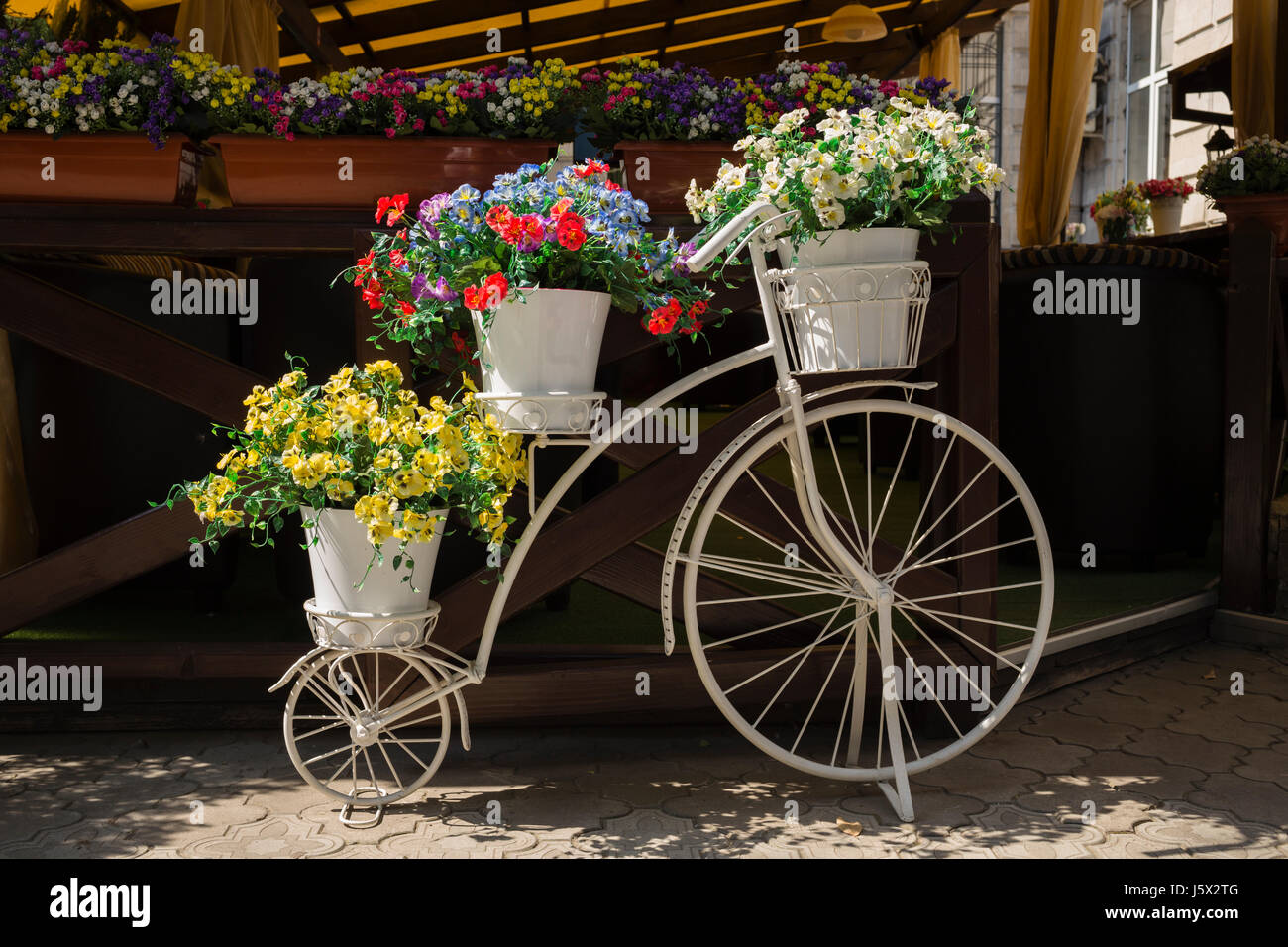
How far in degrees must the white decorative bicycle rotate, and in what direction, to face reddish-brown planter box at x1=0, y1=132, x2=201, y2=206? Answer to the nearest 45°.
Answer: approximately 180°

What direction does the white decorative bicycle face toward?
to the viewer's right

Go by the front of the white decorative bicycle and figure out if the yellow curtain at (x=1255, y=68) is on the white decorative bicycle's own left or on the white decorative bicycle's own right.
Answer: on the white decorative bicycle's own left

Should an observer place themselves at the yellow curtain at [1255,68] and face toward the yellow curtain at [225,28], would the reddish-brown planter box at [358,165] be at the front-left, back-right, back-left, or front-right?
front-left

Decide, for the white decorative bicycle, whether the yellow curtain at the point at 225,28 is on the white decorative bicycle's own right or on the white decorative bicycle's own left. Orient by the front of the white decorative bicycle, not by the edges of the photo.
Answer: on the white decorative bicycle's own left

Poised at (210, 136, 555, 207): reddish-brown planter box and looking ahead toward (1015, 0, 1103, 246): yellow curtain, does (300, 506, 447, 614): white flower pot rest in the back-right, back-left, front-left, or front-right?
back-right

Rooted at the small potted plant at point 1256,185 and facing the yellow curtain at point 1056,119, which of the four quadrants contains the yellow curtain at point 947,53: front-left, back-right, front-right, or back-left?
front-right

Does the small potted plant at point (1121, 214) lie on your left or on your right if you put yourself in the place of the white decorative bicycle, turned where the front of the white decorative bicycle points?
on your left
